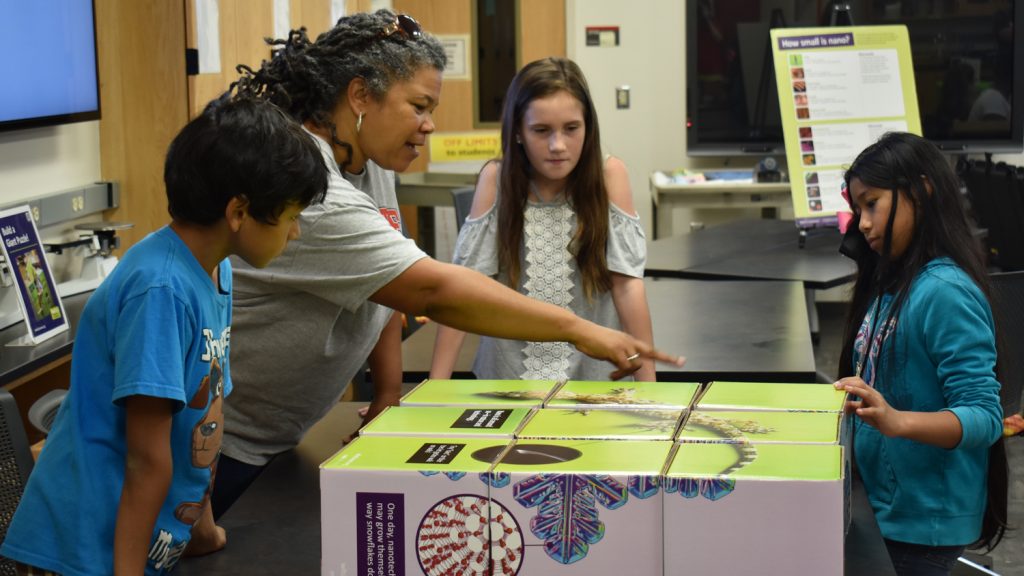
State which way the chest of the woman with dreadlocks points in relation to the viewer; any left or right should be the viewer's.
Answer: facing to the right of the viewer

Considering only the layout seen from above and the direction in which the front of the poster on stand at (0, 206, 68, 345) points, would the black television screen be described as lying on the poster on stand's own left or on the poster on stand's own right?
on the poster on stand's own left

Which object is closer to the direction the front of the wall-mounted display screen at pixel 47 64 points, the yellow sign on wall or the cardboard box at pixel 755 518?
the cardboard box

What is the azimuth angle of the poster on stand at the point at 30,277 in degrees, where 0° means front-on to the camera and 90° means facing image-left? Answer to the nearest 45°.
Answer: approximately 315°

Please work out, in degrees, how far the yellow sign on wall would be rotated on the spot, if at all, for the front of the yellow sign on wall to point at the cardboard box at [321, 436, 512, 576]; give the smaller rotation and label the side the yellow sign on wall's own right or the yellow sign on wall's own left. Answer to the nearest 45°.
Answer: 0° — it already faces it

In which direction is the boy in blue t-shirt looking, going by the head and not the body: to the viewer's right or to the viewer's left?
to the viewer's right

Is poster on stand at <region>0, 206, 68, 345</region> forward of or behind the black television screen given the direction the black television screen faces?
forward

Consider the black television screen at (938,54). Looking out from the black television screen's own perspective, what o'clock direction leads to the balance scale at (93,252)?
The balance scale is roughly at 1 o'clock from the black television screen.

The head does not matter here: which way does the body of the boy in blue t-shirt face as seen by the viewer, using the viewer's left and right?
facing to the right of the viewer

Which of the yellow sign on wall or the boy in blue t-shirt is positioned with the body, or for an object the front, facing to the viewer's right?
the boy in blue t-shirt

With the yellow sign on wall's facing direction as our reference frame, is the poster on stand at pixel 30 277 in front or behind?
in front
